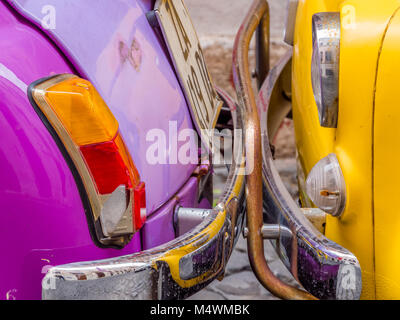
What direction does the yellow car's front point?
to the viewer's left
